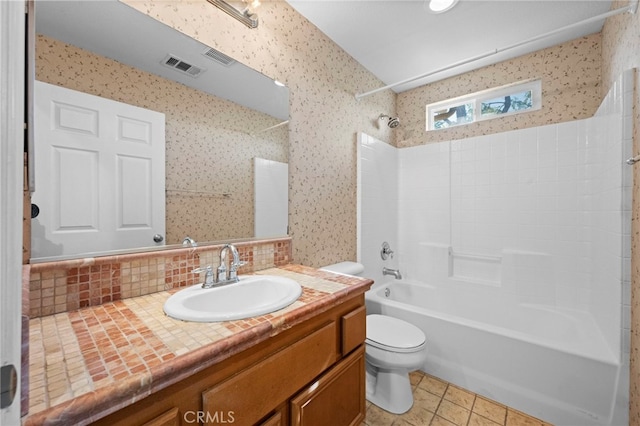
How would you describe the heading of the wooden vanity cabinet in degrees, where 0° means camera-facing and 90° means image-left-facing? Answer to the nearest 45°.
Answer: approximately 315°

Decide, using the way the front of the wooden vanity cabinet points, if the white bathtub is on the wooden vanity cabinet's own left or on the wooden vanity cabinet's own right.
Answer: on the wooden vanity cabinet's own left

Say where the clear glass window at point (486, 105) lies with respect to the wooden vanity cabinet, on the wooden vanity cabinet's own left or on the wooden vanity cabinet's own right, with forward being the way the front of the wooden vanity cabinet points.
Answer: on the wooden vanity cabinet's own left

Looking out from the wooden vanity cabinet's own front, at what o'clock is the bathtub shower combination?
The bathtub shower combination is roughly at 10 o'clock from the wooden vanity cabinet.
